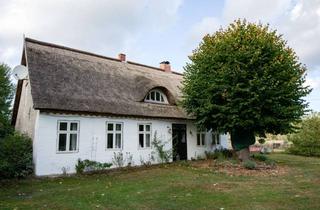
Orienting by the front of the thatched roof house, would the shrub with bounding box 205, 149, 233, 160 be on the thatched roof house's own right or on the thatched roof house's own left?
on the thatched roof house's own left

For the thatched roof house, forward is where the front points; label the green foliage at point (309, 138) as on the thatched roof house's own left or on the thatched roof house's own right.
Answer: on the thatched roof house's own left

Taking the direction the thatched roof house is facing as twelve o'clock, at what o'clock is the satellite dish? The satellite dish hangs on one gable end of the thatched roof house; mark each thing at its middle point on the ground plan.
The satellite dish is roughly at 4 o'clock from the thatched roof house.

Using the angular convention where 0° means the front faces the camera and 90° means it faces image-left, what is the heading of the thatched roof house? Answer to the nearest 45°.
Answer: approximately 315°

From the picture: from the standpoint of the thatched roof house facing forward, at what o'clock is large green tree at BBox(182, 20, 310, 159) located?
The large green tree is roughly at 11 o'clock from the thatched roof house.

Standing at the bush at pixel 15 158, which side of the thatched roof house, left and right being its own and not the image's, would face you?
right

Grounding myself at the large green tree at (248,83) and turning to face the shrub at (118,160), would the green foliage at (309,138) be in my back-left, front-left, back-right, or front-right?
back-right
